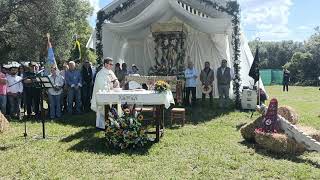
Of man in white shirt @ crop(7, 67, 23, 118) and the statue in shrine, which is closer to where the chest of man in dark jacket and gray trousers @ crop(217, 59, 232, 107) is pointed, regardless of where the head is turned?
the man in white shirt

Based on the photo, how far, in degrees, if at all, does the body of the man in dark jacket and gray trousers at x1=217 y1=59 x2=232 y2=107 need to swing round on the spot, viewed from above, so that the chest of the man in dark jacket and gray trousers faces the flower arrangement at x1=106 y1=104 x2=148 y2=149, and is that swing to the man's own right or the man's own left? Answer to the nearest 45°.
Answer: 0° — they already face it

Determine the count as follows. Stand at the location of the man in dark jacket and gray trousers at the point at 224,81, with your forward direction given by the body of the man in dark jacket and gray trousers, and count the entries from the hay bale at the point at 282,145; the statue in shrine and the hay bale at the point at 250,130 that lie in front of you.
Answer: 2

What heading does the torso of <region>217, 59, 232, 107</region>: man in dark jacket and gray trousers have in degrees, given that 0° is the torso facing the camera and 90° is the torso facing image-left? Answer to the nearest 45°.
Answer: approximately 0°

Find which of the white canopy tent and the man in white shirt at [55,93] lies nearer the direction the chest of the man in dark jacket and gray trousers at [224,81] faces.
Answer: the man in white shirt

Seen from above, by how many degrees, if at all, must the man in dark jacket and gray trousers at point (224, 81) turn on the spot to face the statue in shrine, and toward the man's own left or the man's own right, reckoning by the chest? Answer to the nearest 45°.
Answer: approximately 135° to the man's own right

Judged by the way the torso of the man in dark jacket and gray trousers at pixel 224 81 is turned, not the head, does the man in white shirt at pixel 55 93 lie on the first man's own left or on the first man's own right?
on the first man's own right

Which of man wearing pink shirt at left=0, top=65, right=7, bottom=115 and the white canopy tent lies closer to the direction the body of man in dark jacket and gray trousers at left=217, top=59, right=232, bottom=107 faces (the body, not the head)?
the man wearing pink shirt

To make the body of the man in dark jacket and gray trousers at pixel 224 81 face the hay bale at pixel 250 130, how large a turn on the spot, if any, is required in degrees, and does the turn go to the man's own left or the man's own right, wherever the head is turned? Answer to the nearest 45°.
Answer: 0° — they already face it

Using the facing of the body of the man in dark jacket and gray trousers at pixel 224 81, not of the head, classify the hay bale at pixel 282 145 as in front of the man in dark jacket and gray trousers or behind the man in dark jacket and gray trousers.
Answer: in front

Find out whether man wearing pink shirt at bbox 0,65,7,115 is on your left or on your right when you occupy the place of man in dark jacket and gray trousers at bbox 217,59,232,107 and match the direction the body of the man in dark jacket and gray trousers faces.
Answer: on your right

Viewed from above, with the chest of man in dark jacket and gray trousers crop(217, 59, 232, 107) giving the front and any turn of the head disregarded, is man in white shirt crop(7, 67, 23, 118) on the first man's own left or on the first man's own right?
on the first man's own right
